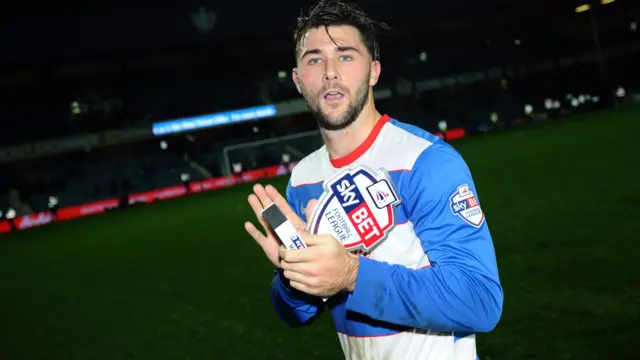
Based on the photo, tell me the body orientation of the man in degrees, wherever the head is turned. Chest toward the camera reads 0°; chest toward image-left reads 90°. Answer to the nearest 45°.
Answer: approximately 45°

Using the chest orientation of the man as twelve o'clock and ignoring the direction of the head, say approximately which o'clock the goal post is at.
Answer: The goal post is roughly at 4 o'clock from the man.
